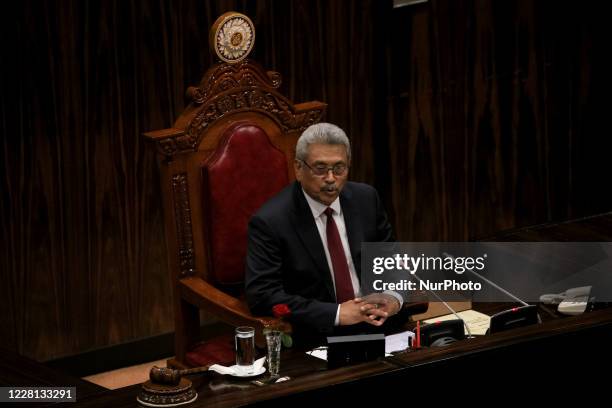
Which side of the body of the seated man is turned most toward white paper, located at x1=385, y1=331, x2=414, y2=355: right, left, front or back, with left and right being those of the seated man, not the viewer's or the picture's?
front

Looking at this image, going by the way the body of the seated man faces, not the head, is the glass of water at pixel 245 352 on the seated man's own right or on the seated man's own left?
on the seated man's own right

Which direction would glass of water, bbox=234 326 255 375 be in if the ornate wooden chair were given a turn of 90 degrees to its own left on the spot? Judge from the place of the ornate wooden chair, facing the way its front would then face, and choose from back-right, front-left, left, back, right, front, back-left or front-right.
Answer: back-right

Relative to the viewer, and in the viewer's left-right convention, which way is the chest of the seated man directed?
facing the viewer and to the right of the viewer

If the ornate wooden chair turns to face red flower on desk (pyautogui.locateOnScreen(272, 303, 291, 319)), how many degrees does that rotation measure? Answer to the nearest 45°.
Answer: approximately 45° to its right
